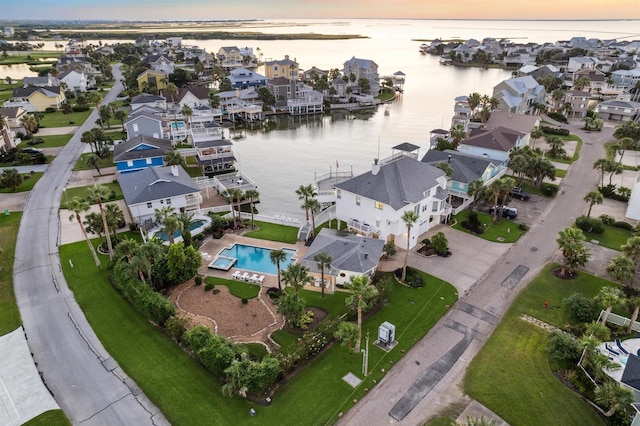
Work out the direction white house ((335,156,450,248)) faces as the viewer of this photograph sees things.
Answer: facing the viewer and to the right of the viewer

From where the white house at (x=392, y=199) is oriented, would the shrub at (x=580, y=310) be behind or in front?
in front

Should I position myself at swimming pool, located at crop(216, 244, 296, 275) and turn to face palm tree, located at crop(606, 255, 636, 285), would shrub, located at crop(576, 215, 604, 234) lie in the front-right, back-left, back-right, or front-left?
front-left

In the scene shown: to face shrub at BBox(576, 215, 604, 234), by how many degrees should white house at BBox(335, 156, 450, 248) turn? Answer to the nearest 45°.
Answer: approximately 45° to its left

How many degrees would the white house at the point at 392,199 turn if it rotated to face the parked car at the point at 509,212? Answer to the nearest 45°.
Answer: approximately 90° to its left

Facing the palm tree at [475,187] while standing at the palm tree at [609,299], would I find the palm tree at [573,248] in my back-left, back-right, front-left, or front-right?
front-right

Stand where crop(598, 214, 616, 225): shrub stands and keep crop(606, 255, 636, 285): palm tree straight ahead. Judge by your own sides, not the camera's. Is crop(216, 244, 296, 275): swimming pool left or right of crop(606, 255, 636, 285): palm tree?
right

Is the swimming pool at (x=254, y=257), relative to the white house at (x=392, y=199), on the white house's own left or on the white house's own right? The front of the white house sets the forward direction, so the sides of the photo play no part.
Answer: on the white house's own right

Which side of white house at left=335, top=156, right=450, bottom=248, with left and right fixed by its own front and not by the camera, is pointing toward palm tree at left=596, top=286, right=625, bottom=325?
front

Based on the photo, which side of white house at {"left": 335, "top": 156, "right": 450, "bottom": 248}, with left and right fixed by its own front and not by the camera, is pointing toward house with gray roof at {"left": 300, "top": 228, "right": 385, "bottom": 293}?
right

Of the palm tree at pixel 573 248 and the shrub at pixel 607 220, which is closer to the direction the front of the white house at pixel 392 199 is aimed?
the palm tree

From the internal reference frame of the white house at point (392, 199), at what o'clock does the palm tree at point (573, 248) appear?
The palm tree is roughly at 11 o'clock from the white house.

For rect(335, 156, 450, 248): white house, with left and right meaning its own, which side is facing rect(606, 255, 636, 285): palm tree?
front

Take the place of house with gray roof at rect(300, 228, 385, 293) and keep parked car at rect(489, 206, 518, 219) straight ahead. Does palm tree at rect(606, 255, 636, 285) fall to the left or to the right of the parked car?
right

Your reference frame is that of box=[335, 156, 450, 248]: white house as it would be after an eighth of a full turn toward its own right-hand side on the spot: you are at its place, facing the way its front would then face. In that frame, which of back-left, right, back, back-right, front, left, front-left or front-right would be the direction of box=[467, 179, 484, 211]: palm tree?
back-left
